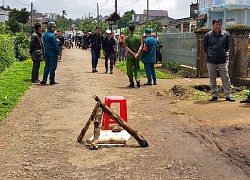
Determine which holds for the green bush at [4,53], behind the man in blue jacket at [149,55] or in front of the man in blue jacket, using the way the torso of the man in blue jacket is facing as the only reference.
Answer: in front

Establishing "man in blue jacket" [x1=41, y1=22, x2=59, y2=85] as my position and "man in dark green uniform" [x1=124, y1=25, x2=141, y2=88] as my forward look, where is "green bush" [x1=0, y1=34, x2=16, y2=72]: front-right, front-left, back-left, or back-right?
back-left

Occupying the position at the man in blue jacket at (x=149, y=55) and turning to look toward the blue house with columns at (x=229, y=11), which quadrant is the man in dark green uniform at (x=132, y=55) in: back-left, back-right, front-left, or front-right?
back-left

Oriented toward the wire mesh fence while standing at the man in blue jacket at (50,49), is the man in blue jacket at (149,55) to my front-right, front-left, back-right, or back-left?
front-right
